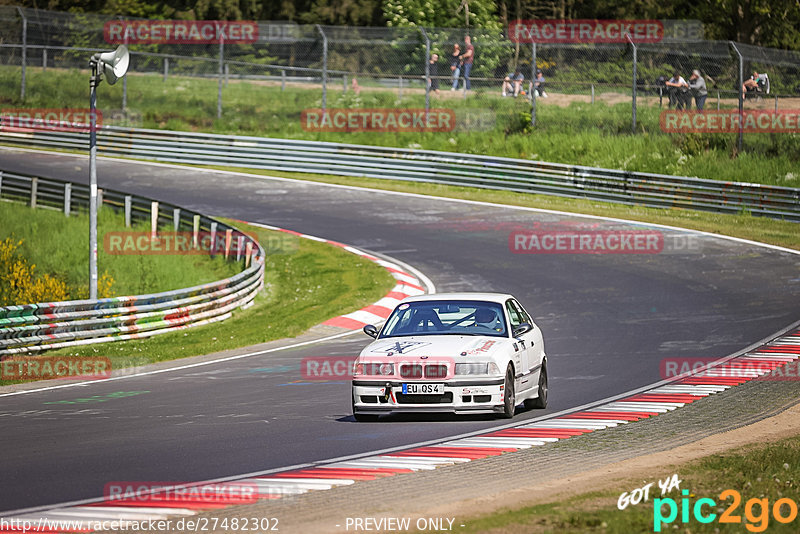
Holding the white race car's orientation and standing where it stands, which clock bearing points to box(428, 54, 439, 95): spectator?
The spectator is roughly at 6 o'clock from the white race car.

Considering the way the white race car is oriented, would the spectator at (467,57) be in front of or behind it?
behind

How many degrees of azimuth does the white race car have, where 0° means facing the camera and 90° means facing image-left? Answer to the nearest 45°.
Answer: approximately 0°

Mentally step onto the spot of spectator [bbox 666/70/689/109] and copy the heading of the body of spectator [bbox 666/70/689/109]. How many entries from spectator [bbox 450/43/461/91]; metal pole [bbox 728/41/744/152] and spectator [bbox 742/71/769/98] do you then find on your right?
1

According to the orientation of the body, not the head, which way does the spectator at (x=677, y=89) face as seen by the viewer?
toward the camera

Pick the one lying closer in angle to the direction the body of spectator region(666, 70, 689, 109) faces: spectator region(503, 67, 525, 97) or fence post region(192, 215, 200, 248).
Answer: the fence post

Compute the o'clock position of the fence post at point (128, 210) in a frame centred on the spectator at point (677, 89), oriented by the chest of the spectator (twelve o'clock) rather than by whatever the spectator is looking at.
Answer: The fence post is roughly at 2 o'clock from the spectator.

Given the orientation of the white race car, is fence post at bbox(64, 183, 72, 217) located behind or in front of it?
behind

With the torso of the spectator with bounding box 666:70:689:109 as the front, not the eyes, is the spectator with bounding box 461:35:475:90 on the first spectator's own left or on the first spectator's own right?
on the first spectator's own right

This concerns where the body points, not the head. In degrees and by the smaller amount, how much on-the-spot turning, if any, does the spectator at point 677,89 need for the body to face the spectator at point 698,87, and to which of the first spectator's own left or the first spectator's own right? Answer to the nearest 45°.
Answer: approximately 45° to the first spectator's own left

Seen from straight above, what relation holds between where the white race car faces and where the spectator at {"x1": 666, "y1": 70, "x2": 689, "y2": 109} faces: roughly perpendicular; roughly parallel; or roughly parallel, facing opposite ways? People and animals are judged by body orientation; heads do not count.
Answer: roughly parallel

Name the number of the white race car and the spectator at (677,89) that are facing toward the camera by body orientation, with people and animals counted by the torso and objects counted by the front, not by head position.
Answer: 2

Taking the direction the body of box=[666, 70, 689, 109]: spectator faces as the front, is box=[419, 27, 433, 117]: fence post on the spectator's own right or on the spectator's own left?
on the spectator's own right

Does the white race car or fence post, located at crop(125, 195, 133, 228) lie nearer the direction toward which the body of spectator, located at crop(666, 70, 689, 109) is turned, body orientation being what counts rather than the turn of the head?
the white race car
